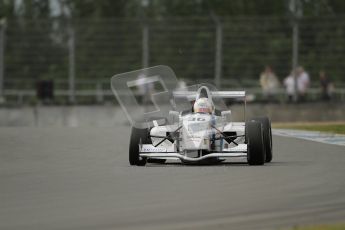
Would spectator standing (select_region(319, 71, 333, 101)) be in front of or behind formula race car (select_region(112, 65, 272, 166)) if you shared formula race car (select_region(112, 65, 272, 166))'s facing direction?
behind

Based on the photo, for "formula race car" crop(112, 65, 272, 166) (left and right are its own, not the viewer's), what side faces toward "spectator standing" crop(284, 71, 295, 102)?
back

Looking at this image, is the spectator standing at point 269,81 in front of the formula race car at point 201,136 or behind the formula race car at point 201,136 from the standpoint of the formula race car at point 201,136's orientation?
behind

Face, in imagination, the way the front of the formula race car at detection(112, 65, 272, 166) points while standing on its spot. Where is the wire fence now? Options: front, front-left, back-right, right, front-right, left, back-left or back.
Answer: back

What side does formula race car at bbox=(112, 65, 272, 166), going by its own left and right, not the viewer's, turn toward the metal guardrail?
back

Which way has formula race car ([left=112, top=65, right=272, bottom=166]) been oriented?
toward the camera

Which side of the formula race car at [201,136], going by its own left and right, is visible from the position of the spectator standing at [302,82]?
back

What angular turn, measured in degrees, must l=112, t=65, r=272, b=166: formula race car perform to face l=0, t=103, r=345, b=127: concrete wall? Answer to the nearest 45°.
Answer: approximately 180°
